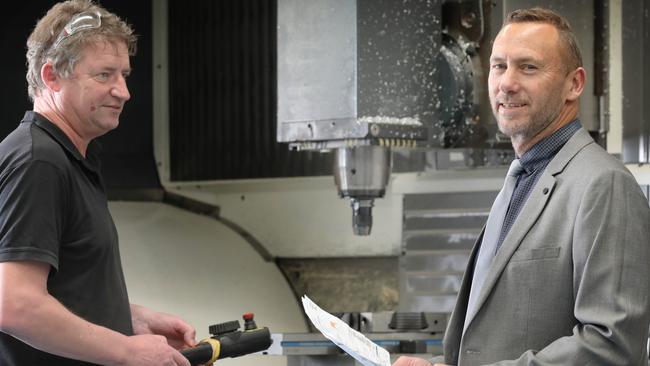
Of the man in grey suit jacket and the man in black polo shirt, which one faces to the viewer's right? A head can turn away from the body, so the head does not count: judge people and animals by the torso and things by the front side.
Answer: the man in black polo shirt

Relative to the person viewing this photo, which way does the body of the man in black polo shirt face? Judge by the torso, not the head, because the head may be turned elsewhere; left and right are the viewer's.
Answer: facing to the right of the viewer

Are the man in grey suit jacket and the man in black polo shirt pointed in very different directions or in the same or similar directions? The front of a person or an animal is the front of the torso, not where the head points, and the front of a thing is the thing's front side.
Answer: very different directions

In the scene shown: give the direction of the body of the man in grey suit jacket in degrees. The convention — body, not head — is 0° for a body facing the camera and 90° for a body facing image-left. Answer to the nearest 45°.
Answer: approximately 45°

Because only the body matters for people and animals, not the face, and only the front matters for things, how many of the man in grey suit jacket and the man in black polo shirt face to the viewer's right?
1

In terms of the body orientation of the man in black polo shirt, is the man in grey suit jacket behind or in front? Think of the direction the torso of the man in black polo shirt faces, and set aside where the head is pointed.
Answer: in front

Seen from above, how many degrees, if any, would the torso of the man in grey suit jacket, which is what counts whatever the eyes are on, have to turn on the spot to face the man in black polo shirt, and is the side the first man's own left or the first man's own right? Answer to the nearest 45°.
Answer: approximately 45° to the first man's own right
